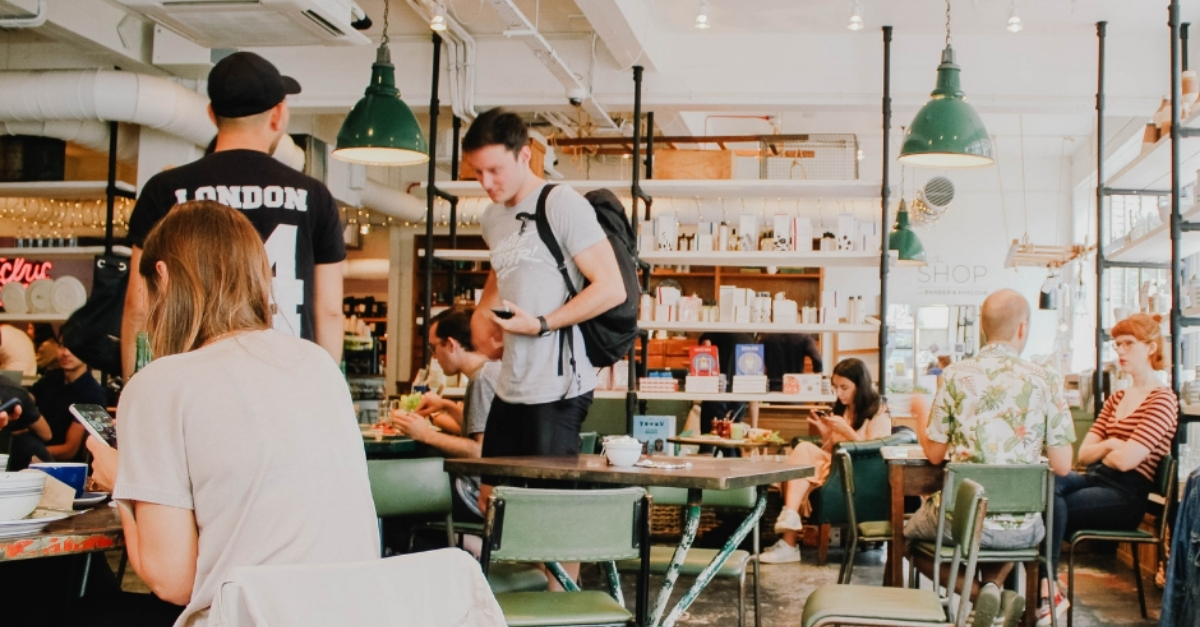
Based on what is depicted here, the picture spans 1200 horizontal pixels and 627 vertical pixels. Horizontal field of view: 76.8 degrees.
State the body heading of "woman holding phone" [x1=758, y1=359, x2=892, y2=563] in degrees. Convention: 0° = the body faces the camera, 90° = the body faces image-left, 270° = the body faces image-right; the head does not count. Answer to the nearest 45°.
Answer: approximately 90°

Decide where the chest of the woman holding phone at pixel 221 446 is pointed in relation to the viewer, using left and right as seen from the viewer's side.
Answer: facing away from the viewer and to the left of the viewer

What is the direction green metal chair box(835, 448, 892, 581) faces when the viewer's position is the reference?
facing to the right of the viewer

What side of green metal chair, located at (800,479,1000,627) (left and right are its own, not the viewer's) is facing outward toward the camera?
left

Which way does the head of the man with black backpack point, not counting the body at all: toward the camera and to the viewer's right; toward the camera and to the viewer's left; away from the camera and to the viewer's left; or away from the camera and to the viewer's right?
toward the camera and to the viewer's left

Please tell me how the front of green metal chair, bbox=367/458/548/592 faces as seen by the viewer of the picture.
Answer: facing the viewer and to the right of the viewer

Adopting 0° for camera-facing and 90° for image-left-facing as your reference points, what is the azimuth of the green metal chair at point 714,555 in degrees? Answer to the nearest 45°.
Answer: approximately 0°

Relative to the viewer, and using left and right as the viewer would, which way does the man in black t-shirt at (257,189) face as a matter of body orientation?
facing away from the viewer

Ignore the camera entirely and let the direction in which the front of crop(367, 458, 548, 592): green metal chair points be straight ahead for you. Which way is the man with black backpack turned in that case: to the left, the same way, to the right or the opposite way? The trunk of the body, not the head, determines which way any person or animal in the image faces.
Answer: to the right
